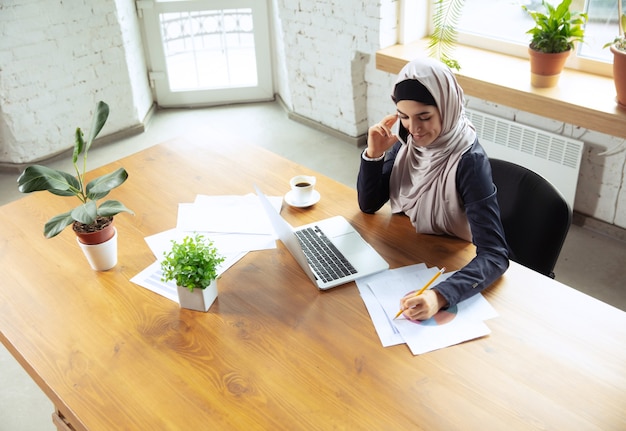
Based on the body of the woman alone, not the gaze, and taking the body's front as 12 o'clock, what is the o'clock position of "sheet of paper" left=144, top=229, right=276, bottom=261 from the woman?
The sheet of paper is roughly at 1 o'clock from the woman.

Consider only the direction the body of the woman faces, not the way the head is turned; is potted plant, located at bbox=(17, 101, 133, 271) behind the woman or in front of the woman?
in front

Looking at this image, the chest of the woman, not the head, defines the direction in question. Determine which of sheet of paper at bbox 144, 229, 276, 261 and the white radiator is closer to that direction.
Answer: the sheet of paper

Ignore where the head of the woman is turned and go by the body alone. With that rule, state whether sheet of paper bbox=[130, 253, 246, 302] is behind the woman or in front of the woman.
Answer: in front

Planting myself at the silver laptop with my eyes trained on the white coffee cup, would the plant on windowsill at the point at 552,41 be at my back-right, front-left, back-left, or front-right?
front-right

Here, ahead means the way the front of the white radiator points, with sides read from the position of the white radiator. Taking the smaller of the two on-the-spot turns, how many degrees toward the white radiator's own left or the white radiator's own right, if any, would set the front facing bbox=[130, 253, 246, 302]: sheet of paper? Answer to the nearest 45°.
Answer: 0° — it already faces it

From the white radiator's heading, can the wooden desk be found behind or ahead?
ahead

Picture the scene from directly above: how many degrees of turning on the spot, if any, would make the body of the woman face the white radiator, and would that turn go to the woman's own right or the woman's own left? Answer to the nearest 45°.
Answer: approximately 135° to the woman's own right

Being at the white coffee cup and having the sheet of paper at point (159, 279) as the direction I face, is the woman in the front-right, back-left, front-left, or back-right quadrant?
back-left

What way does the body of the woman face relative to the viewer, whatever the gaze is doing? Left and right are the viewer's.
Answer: facing the viewer and to the left of the viewer

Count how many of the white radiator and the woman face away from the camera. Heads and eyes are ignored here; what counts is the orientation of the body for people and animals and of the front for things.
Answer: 0
